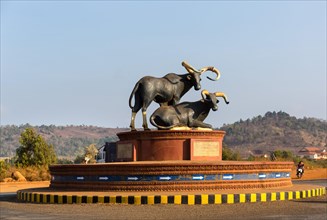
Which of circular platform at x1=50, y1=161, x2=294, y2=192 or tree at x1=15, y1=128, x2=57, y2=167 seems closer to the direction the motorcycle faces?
the circular platform

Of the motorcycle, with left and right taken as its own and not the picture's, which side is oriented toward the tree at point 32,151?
right

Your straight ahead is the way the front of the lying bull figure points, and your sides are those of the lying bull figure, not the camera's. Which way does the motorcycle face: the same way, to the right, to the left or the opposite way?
to the right

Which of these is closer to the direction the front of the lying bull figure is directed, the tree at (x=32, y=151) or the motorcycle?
the motorcycle

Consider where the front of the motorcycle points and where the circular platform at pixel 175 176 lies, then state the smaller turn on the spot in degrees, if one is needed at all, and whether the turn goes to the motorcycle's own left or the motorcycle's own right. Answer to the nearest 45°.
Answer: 0° — it already faces it

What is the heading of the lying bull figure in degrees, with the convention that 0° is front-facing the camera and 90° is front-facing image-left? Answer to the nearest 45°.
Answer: approximately 270°

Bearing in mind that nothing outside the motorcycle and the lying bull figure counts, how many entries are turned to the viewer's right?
1
